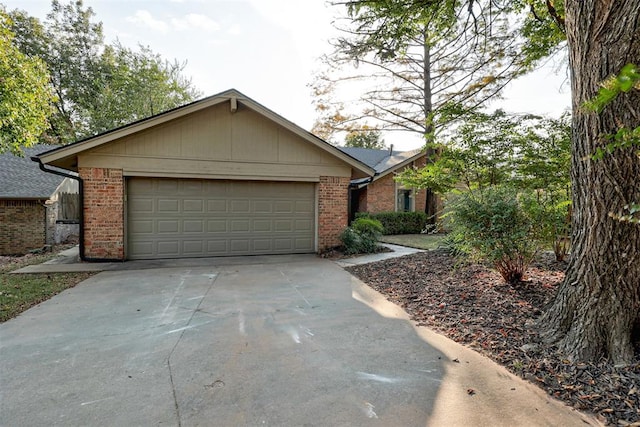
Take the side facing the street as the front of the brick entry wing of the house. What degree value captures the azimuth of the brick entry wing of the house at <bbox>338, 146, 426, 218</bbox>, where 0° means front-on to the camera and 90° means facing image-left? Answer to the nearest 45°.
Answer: approximately 0°

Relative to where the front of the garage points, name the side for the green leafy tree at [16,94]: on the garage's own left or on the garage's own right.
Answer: on the garage's own right

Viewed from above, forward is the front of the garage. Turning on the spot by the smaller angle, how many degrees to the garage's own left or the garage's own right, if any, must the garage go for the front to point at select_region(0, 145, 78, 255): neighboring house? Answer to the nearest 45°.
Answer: approximately 135° to the garage's own right

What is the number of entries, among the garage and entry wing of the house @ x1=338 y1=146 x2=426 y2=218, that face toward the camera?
2

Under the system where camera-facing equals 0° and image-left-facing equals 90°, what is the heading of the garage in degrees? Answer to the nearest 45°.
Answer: approximately 0°

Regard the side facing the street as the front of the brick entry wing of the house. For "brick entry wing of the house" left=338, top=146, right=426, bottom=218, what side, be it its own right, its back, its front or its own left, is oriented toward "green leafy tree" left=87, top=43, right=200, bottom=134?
right
